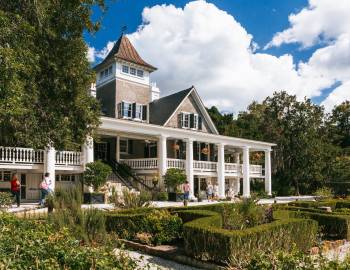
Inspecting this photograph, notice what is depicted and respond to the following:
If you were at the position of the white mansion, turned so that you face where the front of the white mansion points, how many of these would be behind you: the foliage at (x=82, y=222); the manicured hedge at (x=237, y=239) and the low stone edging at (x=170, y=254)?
0

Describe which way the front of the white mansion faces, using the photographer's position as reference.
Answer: facing the viewer and to the right of the viewer

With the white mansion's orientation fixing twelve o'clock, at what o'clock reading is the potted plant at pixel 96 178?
The potted plant is roughly at 2 o'clock from the white mansion.

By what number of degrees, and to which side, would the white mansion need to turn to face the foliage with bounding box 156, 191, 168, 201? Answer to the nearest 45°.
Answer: approximately 45° to its right

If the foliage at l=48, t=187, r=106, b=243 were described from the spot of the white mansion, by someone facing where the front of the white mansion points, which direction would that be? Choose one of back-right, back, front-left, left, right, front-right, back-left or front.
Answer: front-right

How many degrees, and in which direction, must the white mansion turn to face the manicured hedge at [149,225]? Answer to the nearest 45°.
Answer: approximately 45° to its right

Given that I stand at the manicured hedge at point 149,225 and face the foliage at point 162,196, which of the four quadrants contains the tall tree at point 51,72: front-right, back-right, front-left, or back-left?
front-left

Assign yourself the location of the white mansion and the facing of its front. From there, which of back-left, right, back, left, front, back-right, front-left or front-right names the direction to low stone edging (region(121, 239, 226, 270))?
front-right

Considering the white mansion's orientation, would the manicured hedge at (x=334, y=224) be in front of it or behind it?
in front
